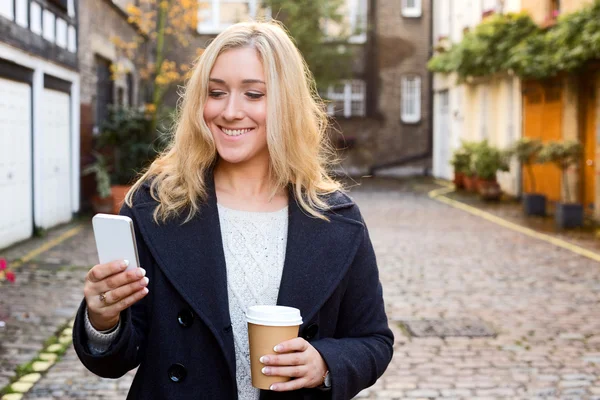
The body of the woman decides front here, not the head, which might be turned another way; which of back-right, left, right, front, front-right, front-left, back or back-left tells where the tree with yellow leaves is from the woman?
back

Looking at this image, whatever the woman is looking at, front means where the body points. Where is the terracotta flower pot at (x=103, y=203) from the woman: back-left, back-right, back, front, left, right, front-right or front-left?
back

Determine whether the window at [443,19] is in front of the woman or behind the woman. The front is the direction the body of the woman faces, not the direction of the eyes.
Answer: behind

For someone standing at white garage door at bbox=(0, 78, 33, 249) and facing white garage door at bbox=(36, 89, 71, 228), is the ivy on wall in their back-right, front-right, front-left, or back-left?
front-right

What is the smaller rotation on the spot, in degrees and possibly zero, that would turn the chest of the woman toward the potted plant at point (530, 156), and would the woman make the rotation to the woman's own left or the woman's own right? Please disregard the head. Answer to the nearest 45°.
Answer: approximately 180°

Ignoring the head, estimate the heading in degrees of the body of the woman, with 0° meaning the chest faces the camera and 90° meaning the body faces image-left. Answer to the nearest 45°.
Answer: approximately 0°

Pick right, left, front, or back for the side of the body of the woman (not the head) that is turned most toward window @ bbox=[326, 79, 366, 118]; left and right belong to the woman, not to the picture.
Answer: back

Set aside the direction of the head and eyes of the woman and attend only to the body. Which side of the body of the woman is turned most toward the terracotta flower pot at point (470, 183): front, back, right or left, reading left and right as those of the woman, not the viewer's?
back

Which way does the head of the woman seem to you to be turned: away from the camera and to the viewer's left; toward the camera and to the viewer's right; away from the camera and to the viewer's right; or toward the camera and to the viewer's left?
toward the camera and to the viewer's left

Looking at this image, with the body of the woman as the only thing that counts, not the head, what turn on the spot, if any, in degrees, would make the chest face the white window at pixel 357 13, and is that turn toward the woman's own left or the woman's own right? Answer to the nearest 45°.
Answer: approximately 180°

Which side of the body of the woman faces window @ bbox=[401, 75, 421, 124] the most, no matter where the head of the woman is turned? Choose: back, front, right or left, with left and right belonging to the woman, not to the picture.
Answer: back

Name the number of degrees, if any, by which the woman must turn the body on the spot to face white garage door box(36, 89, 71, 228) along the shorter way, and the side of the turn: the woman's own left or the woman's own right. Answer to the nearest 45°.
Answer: approximately 180°
